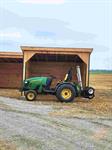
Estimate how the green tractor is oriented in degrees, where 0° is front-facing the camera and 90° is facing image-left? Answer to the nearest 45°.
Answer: approximately 90°
